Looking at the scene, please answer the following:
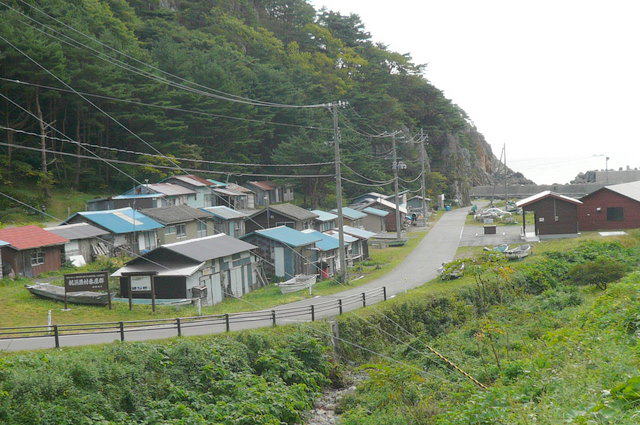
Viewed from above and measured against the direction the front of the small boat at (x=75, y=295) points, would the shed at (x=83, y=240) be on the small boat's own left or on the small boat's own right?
on the small boat's own right

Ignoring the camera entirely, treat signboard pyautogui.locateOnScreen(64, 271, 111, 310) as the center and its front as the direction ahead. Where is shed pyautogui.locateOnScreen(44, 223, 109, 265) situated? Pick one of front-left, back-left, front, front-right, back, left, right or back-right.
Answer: back

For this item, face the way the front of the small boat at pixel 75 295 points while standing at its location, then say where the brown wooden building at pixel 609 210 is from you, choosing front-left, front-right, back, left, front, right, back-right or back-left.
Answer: back

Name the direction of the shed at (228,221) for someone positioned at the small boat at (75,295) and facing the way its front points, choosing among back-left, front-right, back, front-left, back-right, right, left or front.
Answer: back-right

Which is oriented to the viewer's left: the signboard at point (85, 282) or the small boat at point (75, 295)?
the small boat

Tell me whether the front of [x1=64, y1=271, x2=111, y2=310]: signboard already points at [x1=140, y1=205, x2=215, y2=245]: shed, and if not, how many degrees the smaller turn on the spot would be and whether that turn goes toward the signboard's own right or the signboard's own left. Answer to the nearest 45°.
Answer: approximately 135° to the signboard's own left

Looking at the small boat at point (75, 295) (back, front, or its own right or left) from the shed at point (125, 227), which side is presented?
right

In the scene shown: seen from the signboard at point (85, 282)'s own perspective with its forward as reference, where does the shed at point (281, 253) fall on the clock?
The shed is roughly at 8 o'clock from the signboard.

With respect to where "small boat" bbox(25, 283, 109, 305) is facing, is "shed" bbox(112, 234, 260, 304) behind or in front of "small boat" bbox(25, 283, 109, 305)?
behind

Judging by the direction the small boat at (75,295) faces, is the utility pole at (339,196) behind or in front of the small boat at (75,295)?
behind

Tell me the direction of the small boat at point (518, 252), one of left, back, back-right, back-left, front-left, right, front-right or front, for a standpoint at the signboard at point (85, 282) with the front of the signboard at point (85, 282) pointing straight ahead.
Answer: left

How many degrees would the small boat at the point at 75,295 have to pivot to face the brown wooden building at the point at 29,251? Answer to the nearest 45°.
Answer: approximately 90° to its right

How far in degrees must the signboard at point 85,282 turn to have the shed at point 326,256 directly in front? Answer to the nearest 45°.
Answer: approximately 135° to its left

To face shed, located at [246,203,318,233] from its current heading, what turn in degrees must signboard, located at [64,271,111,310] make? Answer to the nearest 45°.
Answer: approximately 135° to its left

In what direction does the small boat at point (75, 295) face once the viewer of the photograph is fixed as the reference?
facing to the left of the viewer

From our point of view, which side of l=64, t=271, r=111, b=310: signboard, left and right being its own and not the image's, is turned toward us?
front

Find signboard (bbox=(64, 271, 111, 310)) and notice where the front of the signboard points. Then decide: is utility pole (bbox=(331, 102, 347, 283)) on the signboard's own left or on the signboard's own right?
on the signboard's own left

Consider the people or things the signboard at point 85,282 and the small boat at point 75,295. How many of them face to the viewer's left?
1

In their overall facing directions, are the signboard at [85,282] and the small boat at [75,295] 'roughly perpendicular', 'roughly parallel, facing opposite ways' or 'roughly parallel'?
roughly perpendicular
